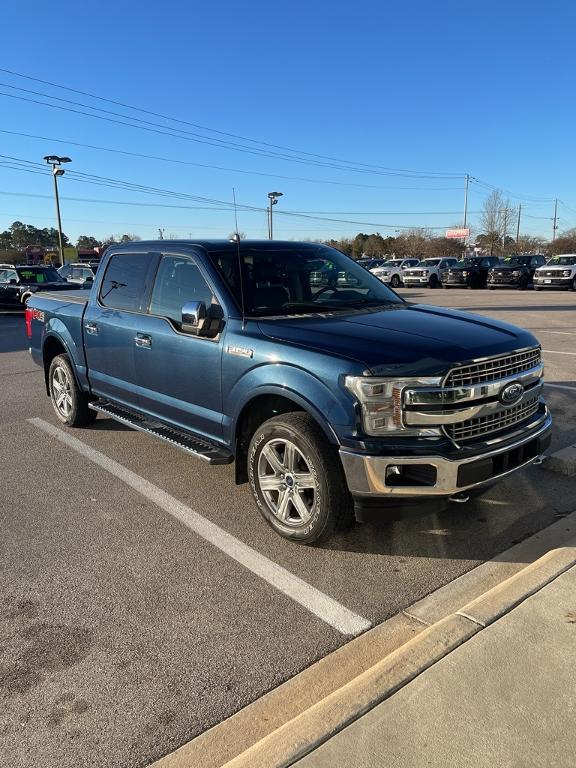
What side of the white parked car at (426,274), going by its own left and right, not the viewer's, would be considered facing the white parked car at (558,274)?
left

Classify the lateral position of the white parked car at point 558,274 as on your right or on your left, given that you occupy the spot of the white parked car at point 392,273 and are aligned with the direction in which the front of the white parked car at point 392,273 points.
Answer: on your left

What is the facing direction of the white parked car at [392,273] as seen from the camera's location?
facing the viewer and to the left of the viewer

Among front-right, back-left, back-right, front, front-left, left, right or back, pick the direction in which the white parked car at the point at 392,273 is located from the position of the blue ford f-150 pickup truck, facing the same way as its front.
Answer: back-left

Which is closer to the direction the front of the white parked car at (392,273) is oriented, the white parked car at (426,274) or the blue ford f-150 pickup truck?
the blue ford f-150 pickup truck

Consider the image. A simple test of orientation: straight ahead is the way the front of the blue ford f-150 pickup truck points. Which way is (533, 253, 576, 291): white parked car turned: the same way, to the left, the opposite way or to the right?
to the right

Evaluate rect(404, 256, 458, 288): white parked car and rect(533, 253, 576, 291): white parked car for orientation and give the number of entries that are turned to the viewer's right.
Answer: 0

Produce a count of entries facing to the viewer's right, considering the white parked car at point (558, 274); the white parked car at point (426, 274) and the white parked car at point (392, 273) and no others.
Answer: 0

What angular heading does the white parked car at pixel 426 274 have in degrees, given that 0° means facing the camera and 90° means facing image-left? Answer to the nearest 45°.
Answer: approximately 45°

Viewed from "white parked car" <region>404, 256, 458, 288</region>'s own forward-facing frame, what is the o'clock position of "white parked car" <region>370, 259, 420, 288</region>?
"white parked car" <region>370, 259, 420, 288</region> is roughly at 3 o'clock from "white parked car" <region>404, 256, 458, 288</region>.

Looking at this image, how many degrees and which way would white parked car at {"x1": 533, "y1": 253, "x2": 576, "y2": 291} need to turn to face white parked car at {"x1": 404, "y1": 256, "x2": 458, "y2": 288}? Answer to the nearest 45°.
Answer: approximately 90° to its right

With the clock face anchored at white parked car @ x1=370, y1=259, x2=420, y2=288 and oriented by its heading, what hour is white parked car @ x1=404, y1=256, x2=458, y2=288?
white parked car @ x1=404, y1=256, x2=458, y2=288 is roughly at 9 o'clock from white parked car @ x1=370, y1=259, x2=420, y2=288.

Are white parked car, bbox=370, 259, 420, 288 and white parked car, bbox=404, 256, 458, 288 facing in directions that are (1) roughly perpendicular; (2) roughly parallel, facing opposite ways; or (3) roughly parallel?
roughly parallel

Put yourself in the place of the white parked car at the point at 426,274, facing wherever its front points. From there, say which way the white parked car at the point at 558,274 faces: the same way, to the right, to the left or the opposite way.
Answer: the same way

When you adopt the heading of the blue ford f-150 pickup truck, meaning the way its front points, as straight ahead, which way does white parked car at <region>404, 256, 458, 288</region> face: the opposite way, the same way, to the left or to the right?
to the right
